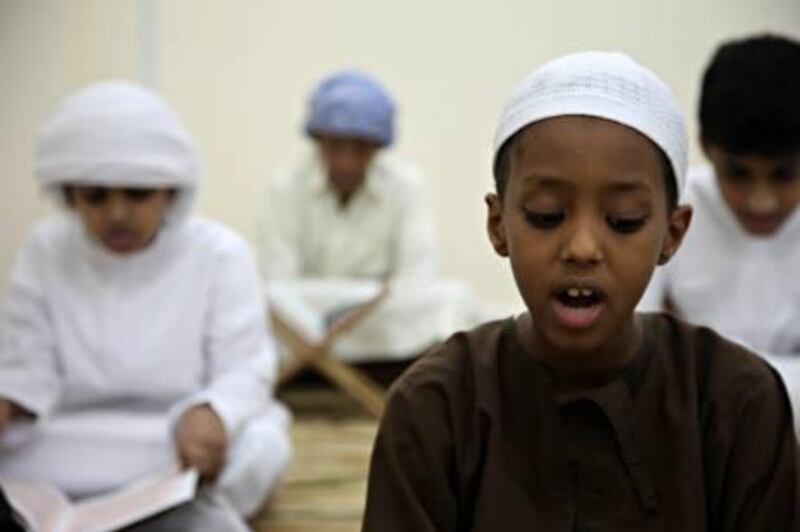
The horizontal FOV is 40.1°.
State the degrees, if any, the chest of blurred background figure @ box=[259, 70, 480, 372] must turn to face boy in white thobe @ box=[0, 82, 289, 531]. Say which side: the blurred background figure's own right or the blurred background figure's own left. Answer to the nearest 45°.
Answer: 0° — they already face them

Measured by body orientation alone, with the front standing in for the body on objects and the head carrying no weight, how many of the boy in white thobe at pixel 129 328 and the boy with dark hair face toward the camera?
2

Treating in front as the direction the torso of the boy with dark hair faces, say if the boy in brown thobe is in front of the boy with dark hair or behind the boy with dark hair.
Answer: in front

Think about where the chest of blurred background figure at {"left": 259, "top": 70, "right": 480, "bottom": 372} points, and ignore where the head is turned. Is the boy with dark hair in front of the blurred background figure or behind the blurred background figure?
in front

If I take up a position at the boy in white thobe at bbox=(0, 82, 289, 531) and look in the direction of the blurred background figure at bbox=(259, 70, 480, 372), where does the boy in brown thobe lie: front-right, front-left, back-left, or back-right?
back-right

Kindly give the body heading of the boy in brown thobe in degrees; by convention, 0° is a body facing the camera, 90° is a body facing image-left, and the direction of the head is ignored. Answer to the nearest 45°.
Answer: approximately 0°

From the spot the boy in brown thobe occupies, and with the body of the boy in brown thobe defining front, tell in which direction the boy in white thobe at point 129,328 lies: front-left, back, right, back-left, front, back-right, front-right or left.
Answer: back-right

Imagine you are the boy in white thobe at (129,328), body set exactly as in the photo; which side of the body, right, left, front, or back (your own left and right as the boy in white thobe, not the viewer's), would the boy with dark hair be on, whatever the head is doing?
left

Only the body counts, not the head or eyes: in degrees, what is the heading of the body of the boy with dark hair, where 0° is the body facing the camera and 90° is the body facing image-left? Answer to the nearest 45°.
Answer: approximately 0°
